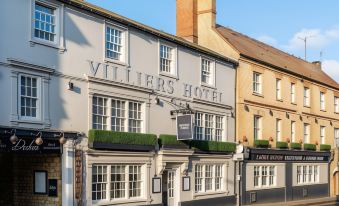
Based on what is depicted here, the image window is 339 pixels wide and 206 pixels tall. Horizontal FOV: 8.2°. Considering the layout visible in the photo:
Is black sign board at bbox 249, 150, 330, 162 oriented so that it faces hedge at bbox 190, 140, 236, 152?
no

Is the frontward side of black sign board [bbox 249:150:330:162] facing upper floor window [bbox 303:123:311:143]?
no

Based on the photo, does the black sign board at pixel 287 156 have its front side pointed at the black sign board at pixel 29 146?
no

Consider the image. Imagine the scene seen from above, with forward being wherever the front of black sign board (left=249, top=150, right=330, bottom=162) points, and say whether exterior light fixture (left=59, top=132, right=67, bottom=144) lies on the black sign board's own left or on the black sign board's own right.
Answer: on the black sign board's own right

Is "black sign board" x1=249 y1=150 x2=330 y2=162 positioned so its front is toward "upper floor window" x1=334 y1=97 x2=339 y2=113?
no
